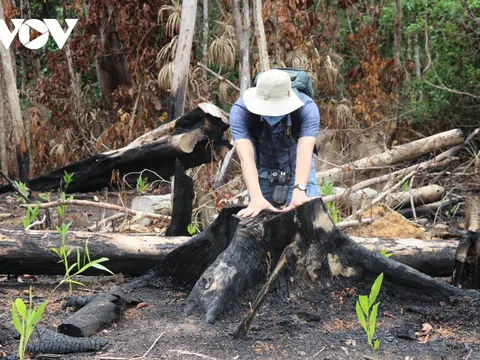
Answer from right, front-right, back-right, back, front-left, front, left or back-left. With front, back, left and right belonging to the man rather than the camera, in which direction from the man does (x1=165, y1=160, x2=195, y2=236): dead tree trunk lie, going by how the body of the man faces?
back-right

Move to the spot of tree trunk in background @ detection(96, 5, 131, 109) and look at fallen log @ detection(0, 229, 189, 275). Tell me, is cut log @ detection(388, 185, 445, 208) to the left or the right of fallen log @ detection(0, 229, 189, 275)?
left

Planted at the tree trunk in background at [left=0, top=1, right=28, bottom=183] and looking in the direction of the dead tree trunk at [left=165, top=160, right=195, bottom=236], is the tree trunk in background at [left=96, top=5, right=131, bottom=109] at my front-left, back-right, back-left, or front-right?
back-left

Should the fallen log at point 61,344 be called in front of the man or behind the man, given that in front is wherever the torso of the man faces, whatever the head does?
in front

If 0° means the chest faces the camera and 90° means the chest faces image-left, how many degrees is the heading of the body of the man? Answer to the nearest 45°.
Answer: approximately 0°

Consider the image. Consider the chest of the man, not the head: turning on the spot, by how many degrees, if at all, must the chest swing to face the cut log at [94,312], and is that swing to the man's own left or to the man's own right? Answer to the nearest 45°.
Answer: approximately 45° to the man's own right

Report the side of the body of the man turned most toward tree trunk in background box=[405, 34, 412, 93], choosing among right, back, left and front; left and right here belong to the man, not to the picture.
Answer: back

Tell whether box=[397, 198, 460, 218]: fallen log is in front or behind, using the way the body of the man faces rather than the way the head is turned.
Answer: behind

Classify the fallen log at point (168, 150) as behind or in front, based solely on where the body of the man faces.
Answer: behind

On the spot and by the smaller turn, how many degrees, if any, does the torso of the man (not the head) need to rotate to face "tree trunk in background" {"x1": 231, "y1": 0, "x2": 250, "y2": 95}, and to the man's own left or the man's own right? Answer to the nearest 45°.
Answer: approximately 180°

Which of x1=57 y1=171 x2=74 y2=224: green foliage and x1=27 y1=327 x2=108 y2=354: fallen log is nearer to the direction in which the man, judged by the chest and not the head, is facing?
the fallen log

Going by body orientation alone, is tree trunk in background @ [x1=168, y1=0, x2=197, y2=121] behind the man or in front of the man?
behind

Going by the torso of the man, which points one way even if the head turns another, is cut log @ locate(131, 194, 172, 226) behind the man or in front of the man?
behind

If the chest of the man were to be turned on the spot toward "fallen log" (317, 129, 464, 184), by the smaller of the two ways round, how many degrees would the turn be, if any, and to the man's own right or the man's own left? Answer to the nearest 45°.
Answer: approximately 180°

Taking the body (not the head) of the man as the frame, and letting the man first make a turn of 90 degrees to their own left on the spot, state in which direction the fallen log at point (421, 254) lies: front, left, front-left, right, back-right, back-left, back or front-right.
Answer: front-left
